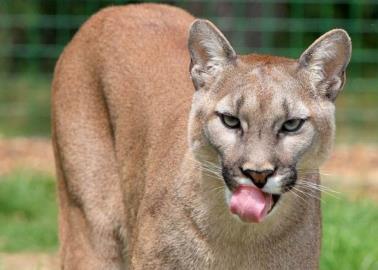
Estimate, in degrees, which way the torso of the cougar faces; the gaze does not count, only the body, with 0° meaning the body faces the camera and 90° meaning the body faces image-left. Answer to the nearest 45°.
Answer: approximately 315°
